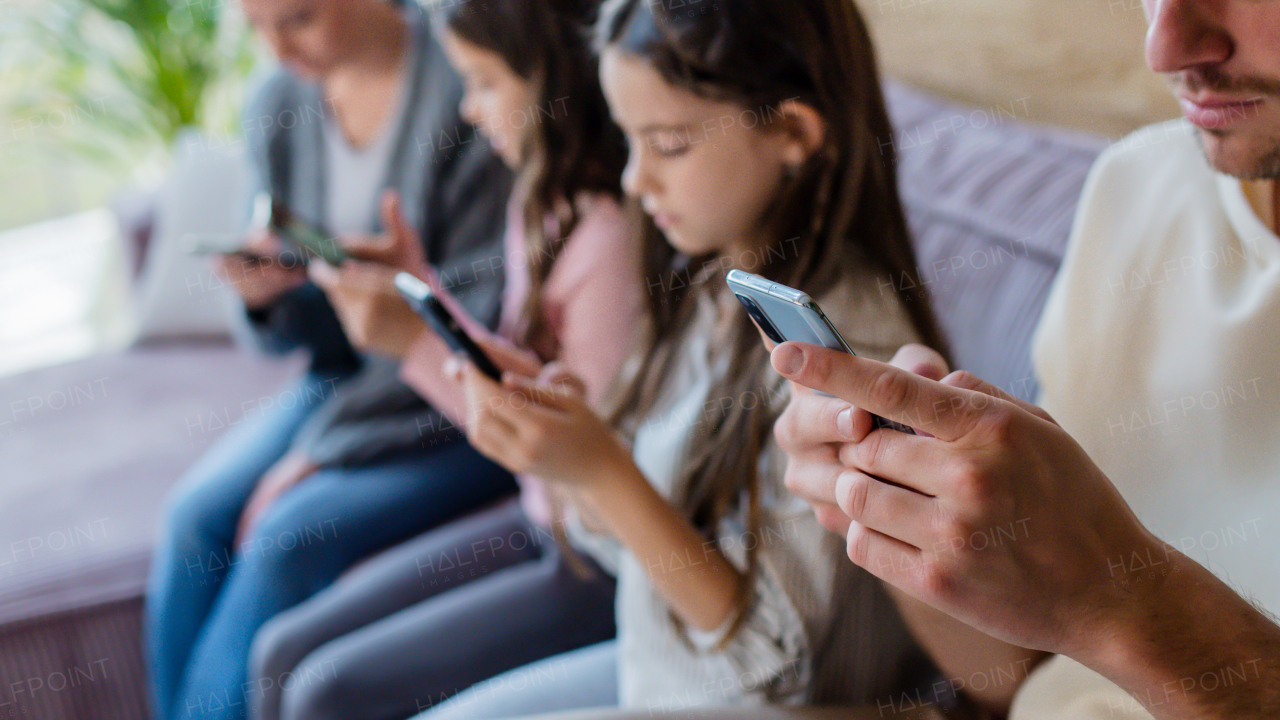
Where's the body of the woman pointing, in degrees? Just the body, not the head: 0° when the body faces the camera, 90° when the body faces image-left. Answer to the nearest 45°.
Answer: approximately 45°

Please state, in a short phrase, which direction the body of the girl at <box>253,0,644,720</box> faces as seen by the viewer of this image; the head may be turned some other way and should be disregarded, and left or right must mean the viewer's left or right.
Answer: facing to the left of the viewer

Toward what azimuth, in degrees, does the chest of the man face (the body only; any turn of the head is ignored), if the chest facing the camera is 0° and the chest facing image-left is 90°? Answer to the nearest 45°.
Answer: approximately 45°

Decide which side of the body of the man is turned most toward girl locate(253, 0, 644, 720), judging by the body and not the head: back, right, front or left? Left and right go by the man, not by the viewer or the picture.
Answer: right

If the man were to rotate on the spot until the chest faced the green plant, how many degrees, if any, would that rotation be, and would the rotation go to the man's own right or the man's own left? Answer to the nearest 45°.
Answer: approximately 90° to the man's own right

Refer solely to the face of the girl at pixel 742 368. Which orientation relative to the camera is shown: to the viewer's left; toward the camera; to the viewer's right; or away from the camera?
to the viewer's left
